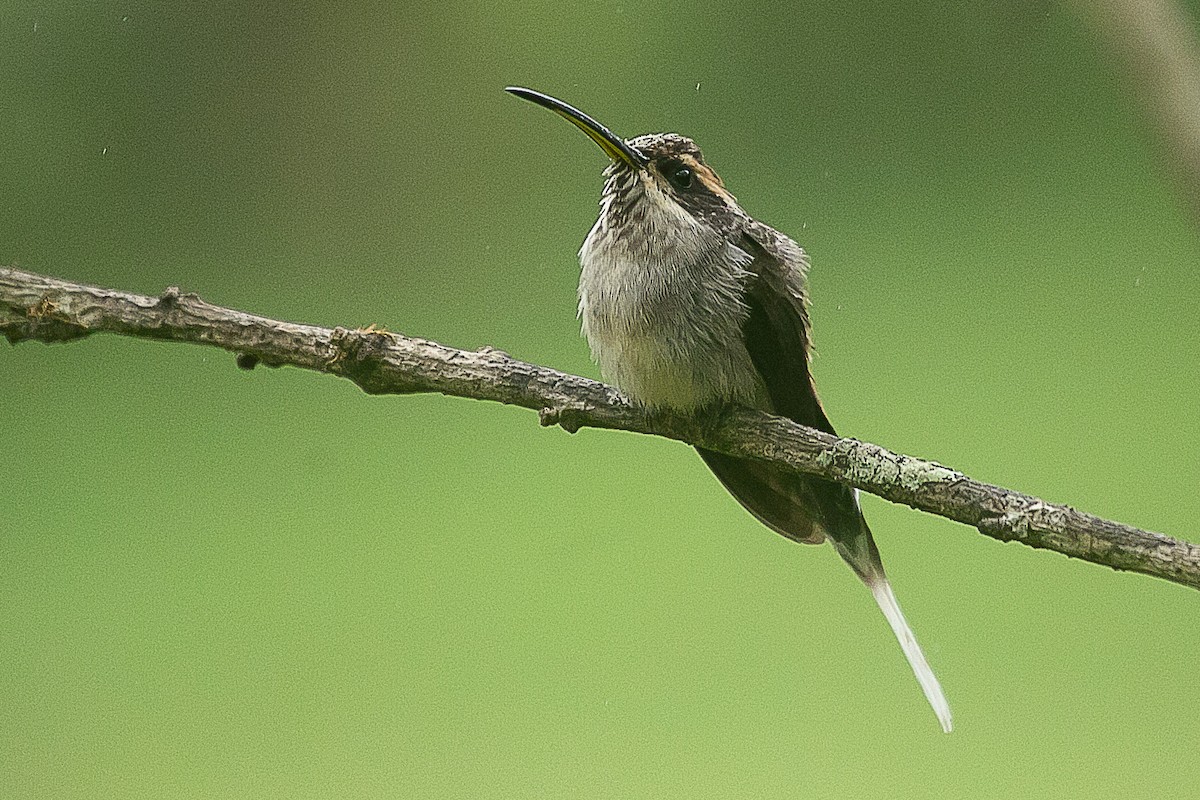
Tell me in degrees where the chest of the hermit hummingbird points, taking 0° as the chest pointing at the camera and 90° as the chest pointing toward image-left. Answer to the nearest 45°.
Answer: approximately 45°
